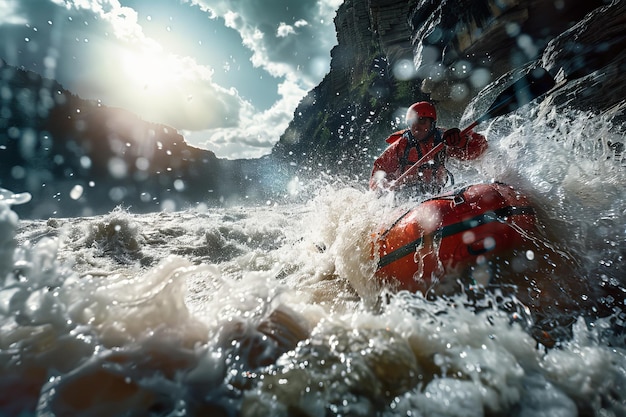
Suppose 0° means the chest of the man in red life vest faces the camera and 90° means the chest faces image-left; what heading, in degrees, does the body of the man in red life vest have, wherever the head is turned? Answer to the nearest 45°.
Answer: approximately 0°
